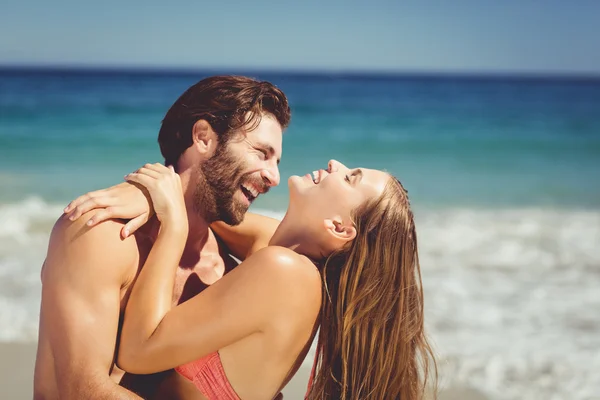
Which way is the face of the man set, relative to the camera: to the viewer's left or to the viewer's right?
to the viewer's right

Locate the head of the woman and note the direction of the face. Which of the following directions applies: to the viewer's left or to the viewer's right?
to the viewer's left

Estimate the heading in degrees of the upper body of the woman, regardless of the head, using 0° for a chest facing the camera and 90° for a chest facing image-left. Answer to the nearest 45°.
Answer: approximately 90°
